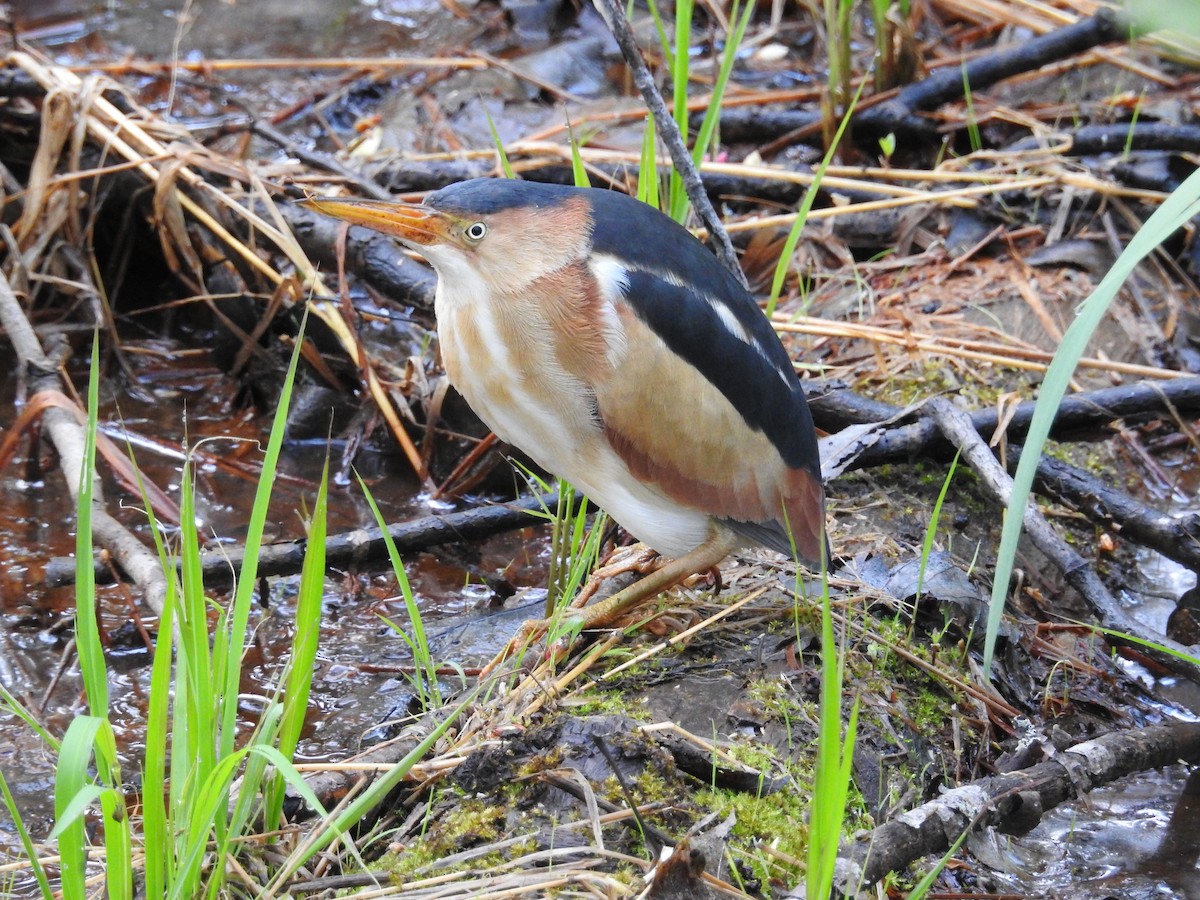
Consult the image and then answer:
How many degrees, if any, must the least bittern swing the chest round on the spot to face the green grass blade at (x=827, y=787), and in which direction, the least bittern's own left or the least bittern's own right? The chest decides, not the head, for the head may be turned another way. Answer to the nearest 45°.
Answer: approximately 90° to the least bittern's own left

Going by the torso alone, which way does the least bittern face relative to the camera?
to the viewer's left

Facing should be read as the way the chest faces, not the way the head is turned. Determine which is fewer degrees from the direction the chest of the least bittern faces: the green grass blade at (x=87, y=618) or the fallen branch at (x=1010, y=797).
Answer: the green grass blade

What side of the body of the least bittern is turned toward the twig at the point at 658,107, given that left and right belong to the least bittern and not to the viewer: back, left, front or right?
right

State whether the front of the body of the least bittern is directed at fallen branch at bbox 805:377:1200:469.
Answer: no

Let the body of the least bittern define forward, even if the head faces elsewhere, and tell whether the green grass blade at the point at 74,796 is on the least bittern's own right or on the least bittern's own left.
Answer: on the least bittern's own left

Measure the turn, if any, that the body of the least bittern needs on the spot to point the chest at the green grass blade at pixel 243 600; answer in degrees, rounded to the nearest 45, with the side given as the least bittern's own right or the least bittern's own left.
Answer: approximately 45° to the least bittern's own left

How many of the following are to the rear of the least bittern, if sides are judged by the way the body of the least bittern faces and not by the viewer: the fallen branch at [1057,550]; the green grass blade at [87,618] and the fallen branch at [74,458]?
1

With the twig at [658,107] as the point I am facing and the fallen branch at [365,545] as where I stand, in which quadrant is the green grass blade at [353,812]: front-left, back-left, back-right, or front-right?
back-right

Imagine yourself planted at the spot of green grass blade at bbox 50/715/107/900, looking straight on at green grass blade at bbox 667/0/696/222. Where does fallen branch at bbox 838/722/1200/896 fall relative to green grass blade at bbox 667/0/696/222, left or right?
right

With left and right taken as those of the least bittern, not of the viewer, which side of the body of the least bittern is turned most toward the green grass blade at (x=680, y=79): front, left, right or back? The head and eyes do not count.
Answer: right

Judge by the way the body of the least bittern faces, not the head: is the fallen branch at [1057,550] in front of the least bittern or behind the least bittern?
behind

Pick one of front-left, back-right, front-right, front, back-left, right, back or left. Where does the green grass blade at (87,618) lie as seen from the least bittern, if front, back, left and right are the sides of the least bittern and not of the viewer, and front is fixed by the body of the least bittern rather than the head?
front-left

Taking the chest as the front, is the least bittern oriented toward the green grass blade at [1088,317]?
no
